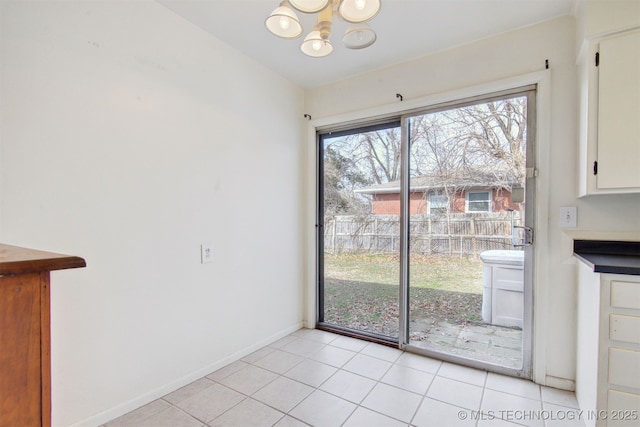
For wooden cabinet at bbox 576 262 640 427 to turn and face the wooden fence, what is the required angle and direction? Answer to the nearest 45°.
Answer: approximately 135° to its right

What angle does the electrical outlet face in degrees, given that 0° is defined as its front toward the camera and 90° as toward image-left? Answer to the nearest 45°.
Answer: approximately 315°

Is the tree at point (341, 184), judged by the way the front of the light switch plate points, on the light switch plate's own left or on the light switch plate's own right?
on the light switch plate's own right
